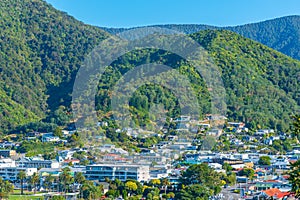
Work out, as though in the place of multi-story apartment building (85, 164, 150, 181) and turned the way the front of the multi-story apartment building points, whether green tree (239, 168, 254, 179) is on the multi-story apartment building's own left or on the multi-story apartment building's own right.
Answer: on the multi-story apartment building's own left

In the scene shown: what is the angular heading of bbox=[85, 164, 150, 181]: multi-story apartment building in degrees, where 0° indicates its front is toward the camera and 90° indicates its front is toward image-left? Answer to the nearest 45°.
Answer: approximately 0°

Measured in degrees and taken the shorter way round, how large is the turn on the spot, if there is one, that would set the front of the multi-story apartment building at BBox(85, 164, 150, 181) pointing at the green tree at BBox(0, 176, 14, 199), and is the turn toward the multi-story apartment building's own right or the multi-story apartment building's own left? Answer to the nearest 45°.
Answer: approximately 45° to the multi-story apartment building's own right

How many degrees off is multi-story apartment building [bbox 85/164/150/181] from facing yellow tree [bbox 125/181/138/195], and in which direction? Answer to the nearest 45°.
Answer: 0° — it already faces it
